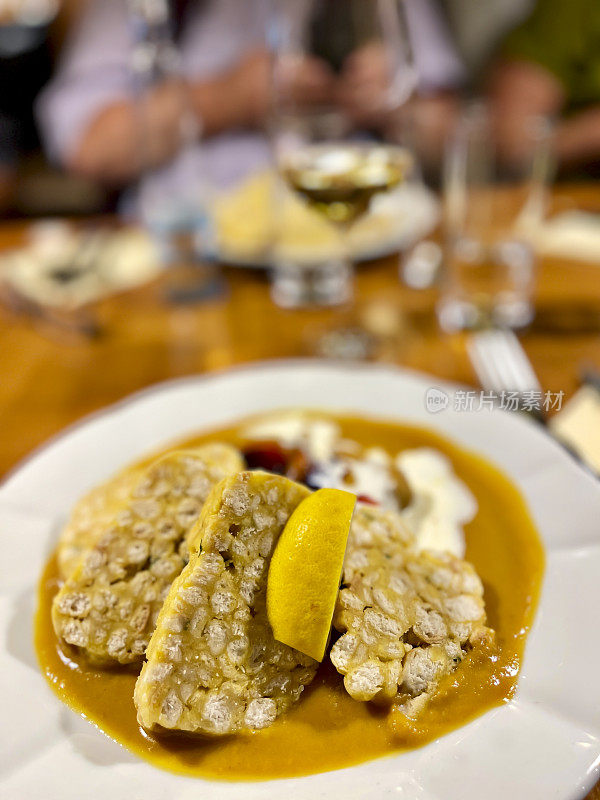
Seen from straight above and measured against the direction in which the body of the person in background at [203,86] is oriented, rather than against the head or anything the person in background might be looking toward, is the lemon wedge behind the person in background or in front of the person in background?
in front

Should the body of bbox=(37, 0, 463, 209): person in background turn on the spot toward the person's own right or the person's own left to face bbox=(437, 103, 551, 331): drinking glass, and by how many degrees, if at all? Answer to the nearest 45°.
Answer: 0° — they already face it

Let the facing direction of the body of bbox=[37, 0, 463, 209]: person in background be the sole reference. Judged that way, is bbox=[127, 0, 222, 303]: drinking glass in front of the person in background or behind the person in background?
in front

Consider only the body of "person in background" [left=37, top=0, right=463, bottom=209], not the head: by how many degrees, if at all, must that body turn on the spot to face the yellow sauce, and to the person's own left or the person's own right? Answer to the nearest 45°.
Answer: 0° — they already face it

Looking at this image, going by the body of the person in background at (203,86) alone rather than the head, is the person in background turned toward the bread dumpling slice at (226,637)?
yes

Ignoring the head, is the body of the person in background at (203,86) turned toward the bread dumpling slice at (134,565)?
yes

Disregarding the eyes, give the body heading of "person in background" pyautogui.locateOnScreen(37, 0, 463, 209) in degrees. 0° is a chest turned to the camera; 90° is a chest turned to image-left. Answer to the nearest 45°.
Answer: approximately 0°

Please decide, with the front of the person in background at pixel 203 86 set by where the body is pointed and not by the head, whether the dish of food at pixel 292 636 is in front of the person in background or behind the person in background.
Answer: in front

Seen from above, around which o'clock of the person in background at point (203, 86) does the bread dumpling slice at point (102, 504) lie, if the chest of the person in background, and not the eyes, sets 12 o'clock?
The bread dumpling slice is roughly at 12 o'clock from the person in background.
